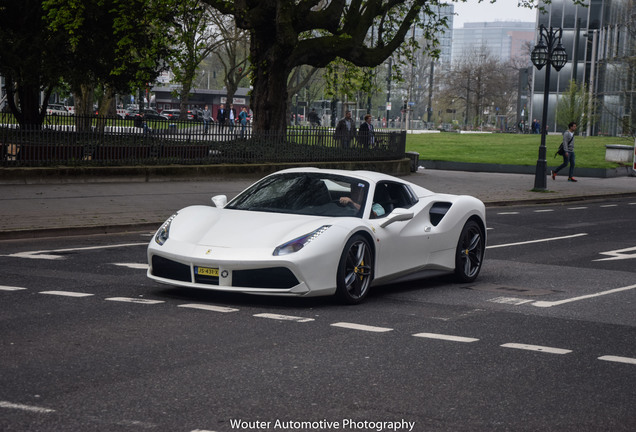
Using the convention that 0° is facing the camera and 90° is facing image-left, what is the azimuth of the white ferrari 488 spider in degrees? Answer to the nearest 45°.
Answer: approximately 45°

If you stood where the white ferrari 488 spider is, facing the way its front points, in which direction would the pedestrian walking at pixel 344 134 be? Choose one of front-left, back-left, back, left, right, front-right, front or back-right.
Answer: back-right

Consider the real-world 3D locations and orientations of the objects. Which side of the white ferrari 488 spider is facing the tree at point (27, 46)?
right

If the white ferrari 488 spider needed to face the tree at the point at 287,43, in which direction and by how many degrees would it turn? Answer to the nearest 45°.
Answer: approximately 135° to its right

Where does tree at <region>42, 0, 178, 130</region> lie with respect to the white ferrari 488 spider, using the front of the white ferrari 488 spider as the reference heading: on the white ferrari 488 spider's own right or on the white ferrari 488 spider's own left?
on the white ferrari 488 spider's own right
